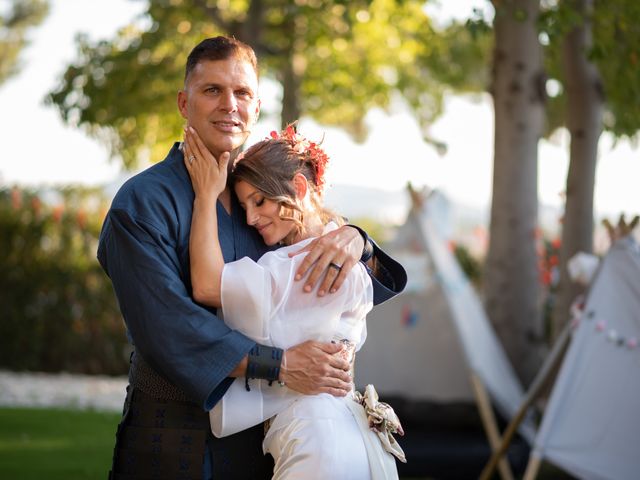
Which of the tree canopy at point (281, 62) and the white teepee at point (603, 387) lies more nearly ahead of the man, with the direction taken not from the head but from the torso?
the white teepee

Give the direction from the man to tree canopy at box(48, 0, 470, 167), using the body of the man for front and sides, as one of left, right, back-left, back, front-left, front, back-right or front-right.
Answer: back-left

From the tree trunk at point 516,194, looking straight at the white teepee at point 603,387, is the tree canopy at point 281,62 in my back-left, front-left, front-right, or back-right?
back-right

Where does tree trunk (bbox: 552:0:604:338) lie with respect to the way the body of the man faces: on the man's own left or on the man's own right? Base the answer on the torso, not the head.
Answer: on the man's own left

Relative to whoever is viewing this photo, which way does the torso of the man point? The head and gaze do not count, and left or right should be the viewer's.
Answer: facing the viewer and to the right of the viewer

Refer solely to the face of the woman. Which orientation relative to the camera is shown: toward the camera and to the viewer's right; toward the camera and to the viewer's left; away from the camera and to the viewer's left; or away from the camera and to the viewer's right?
toward the camera and to the viewer's left

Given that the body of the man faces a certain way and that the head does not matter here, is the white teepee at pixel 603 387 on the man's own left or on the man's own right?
on the man's own left
